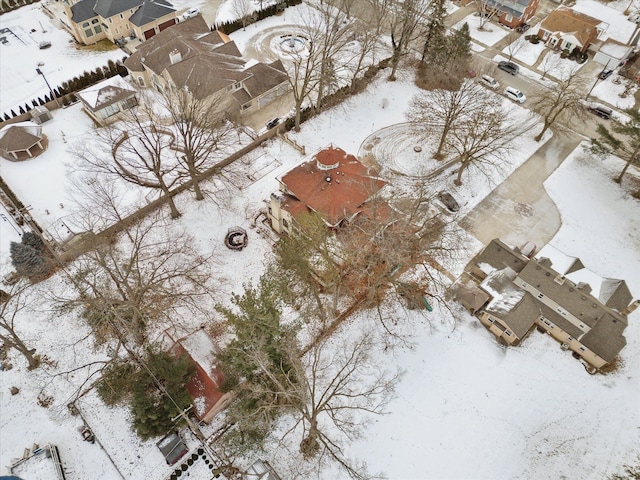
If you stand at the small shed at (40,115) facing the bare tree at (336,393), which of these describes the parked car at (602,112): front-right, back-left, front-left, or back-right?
front-left

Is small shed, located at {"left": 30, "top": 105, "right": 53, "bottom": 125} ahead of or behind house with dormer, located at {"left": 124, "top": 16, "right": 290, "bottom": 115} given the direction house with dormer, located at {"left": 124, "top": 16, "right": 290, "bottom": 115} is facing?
behind

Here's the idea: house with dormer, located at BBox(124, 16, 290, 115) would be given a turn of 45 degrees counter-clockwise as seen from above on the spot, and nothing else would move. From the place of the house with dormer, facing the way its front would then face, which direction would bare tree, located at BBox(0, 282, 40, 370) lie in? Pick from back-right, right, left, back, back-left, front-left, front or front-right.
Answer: back-left

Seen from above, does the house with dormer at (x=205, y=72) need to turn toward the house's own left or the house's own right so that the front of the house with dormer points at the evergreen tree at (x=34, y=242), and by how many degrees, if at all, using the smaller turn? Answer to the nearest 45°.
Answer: approximately 180°

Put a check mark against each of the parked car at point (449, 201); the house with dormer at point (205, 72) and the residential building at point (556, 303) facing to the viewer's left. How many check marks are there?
0

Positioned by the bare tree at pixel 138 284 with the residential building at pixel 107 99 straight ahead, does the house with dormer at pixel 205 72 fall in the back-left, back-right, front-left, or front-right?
front-right

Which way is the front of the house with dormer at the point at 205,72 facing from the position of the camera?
facing away from the viewer and to the right of the viewer

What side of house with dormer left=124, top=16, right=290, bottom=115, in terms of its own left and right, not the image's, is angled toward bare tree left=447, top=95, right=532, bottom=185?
right
